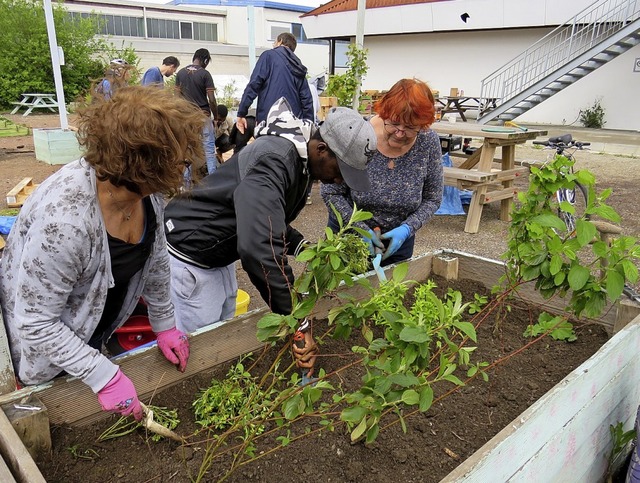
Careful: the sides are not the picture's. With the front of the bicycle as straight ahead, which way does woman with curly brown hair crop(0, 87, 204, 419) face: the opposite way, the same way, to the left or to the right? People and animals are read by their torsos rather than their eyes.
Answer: to the left

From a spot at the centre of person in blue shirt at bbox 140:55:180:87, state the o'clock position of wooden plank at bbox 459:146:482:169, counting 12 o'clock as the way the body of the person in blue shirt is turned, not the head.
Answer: The wooden plank is roughly at 1 o'clock from the person in blue shirt.

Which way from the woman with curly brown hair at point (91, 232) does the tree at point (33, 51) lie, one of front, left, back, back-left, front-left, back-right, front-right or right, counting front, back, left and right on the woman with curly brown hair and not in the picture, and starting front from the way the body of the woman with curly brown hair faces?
back-left

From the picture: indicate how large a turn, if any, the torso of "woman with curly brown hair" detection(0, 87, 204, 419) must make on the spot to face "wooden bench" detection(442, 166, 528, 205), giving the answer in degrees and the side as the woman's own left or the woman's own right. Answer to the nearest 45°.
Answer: approximately 90° to the woman's own left

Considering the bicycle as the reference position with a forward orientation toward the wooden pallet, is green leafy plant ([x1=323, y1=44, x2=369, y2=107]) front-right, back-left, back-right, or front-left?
front-right

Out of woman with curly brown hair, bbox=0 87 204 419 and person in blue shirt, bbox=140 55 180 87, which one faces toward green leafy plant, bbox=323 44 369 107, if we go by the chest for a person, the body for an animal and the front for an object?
the person in blue shirt

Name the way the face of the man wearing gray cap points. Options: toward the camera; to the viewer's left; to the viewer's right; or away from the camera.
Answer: to the viewer's right

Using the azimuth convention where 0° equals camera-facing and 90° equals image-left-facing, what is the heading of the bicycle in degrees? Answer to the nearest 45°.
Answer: approximately 0°

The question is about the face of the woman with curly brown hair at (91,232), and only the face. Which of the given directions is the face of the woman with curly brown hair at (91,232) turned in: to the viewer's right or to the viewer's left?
to the viewer's right

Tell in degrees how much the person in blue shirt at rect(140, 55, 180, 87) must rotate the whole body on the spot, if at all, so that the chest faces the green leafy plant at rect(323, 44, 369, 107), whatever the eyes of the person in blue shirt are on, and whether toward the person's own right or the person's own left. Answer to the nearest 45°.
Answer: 0° — they already face it

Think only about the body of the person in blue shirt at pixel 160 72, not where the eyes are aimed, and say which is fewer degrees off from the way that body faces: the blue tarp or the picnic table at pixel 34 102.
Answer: the blue tarp

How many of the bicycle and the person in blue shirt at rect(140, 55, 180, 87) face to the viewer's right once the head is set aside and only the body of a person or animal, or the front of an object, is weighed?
1

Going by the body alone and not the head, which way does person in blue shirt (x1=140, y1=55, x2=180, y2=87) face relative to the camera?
to the viewer's right

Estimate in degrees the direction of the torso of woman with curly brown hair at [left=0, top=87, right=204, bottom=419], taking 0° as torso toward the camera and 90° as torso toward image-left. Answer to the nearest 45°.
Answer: approximately 315°
